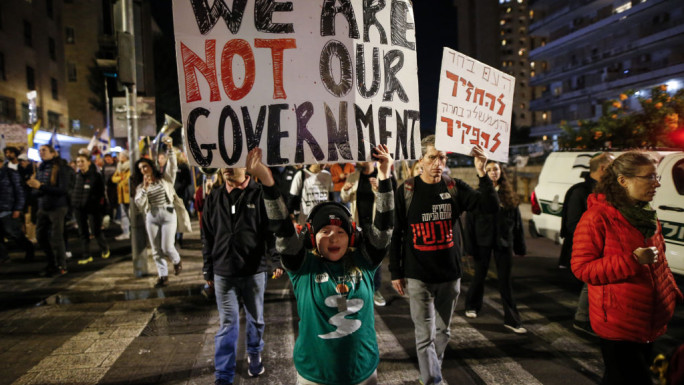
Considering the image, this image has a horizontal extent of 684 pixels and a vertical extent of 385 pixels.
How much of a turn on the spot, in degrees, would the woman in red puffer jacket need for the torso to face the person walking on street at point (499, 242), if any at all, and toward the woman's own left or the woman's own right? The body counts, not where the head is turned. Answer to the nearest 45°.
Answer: approximately 180°

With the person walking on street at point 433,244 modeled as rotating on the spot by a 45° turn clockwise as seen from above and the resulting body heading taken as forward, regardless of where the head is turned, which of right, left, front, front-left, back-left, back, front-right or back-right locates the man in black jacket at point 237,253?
front-right

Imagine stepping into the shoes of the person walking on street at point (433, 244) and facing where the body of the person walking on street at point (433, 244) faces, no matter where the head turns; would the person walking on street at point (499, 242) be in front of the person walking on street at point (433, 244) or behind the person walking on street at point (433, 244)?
behind

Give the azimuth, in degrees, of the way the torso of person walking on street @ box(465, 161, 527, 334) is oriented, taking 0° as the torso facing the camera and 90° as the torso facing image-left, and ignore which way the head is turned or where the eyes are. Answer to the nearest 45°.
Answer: approximately 0°

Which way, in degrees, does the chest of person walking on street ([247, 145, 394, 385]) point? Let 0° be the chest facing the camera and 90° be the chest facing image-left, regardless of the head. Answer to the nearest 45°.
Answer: approximately 0°

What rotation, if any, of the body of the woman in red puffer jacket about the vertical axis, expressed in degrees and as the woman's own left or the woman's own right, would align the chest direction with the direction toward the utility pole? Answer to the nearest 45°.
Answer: approximately 135° to the woman's own right
